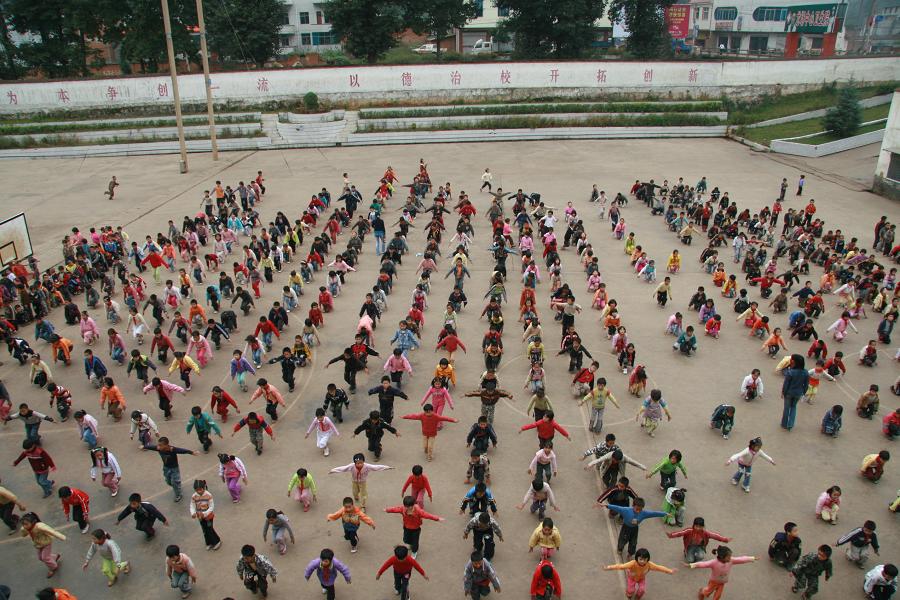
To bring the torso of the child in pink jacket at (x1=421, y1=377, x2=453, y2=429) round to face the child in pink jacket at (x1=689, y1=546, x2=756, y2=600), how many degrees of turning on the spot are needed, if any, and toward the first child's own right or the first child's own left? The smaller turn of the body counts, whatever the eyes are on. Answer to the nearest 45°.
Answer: approximately 45° to the first child's own left

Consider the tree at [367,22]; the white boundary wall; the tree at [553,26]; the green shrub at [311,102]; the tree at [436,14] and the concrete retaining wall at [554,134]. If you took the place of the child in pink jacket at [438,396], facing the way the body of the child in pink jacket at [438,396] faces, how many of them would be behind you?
6

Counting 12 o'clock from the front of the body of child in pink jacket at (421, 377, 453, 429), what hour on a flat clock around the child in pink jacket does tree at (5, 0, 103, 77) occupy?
The tree is roughly at 5 o'clock from the child in pink jacket.

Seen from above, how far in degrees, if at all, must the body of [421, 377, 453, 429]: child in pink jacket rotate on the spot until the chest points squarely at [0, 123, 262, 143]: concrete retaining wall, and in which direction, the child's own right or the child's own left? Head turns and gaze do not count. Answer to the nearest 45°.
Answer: approximately 135° to the child's own right

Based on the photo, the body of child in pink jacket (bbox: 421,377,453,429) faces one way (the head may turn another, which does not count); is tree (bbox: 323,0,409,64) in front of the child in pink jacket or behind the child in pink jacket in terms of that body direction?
behind

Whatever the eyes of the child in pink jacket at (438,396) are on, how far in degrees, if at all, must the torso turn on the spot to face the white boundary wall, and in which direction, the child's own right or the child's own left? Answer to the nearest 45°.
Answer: approximately 180°

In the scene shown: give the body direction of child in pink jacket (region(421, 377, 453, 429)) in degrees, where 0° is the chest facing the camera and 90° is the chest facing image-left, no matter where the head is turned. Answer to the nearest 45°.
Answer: approximately 0°

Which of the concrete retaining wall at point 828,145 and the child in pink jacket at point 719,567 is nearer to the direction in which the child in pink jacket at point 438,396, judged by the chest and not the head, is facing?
the child in pink jacket
